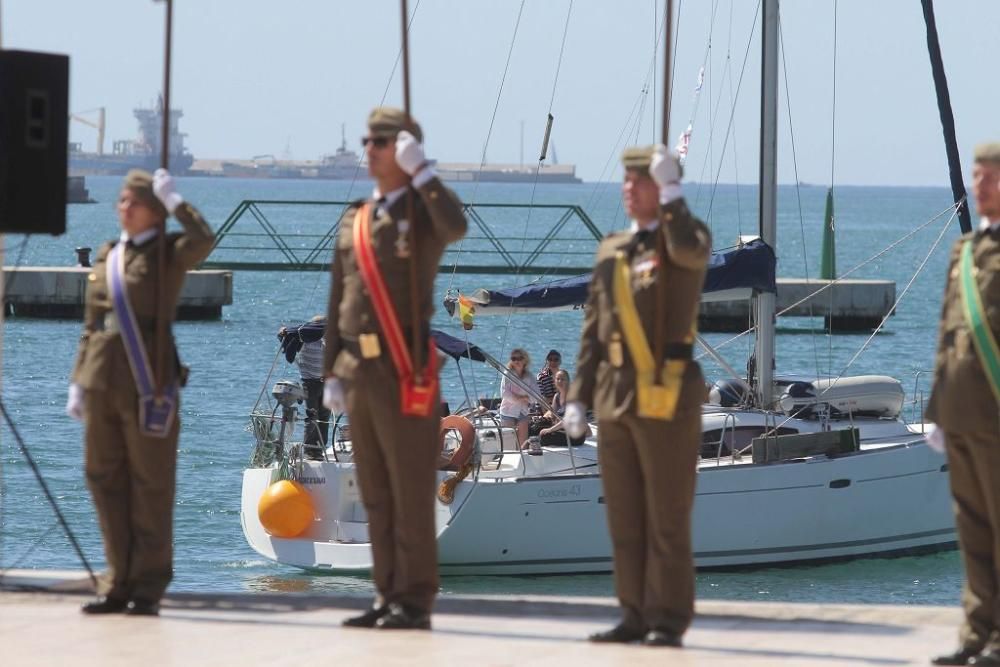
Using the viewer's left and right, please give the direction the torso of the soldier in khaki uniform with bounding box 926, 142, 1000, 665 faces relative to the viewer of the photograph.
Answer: facing the viewer and to the left of the viewer

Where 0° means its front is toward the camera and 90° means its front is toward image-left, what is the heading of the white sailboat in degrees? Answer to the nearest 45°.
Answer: approximately 225°

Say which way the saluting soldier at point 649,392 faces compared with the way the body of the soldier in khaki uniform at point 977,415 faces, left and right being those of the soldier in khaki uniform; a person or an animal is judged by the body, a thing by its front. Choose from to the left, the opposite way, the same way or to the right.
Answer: the same way

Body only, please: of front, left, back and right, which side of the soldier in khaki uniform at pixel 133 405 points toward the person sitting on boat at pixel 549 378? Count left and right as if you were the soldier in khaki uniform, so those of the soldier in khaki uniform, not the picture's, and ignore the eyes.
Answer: back

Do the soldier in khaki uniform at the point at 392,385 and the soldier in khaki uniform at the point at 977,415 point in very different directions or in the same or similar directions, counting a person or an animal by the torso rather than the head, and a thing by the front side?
same or similar directions

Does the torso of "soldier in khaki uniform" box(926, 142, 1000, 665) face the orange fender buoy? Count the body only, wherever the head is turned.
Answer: no

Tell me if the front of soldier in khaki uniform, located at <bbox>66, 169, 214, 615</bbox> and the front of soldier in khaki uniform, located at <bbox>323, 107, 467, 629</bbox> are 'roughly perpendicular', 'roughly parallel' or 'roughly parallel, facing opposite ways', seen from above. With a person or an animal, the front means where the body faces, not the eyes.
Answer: roughly parallel

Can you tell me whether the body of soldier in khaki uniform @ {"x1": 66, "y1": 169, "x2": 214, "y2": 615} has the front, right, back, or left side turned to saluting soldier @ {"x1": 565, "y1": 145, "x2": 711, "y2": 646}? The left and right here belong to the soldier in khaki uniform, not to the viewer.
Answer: left

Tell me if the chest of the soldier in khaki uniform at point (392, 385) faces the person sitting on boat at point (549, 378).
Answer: no

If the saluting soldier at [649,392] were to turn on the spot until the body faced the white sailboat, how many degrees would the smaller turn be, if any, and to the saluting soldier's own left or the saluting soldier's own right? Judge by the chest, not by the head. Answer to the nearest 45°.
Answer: approximately 135° to the saluting soldier's own right

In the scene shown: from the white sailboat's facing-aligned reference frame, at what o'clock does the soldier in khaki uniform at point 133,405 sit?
The soldier in khaki uniform is roughly at 5 o'clock from the white sailboat.

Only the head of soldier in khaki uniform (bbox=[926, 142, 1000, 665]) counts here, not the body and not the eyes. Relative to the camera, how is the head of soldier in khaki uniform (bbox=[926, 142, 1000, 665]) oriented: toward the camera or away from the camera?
toward the camera

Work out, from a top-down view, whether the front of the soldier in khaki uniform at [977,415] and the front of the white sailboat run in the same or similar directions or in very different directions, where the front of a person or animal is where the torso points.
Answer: very different directions

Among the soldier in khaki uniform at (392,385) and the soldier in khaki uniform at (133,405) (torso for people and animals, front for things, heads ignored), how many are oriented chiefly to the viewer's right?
0

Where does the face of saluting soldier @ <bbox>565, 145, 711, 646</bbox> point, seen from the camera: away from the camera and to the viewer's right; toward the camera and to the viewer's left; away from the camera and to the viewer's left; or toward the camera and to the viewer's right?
toward the camera and to the viewer's left

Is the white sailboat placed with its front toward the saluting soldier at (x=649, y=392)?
no

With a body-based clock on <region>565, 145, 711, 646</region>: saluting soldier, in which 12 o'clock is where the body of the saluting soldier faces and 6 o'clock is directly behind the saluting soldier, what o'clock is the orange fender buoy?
The orange fender buoy is roughly at 4 o'clock from the saluting soldier.

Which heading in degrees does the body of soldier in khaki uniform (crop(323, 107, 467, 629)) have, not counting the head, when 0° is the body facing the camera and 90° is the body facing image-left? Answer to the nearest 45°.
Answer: approximately 45°
